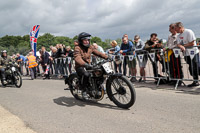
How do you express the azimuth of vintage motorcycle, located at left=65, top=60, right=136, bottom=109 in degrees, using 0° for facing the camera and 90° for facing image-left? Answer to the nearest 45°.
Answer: approximately 315°

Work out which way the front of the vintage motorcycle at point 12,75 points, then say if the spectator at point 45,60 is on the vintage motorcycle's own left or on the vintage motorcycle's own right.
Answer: on the vintage motorcycle's own left

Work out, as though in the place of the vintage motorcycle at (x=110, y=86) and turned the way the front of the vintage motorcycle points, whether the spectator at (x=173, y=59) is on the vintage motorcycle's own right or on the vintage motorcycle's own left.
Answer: on the vintage motorcycle's own left

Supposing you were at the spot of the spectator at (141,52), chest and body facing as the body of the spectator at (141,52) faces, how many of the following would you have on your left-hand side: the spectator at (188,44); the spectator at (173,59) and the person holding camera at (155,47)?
3

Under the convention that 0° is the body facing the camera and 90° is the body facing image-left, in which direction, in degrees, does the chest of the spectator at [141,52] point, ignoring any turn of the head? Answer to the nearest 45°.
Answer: approximately 45°

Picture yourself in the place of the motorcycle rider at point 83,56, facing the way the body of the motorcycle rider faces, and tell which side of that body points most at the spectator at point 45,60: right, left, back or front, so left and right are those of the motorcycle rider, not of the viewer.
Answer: back
